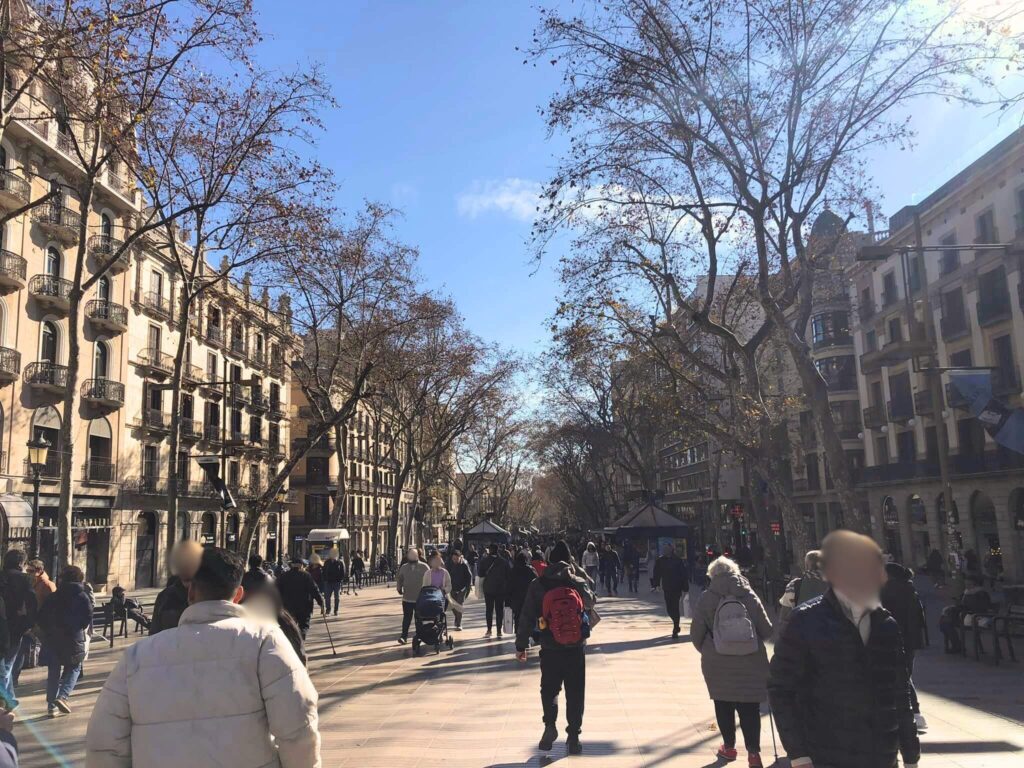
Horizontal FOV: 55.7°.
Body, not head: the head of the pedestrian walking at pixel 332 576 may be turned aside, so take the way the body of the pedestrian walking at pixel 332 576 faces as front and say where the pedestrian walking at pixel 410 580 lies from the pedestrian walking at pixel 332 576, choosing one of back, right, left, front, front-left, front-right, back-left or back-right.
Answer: front

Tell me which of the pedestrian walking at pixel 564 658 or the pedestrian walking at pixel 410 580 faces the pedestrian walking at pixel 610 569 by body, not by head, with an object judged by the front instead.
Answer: the pedestrian walking at pixel 564 658

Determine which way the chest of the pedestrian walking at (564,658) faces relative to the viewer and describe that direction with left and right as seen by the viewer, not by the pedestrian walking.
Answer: facing away from the viewer

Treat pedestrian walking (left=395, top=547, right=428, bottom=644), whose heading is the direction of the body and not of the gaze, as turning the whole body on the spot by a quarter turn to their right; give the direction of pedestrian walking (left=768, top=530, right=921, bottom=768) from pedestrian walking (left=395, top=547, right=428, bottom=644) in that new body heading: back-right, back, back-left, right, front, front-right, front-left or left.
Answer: left

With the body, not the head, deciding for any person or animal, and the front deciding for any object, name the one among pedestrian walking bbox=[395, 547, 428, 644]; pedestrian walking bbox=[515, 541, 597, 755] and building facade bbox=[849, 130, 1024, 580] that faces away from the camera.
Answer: pedestrian walking bbox=[515, 541, 597, 755]

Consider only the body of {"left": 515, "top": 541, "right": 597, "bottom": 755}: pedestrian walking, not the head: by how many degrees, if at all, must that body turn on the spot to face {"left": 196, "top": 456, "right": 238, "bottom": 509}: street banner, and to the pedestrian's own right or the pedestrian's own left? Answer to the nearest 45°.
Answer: approximately 45° to the pedestrian's own left

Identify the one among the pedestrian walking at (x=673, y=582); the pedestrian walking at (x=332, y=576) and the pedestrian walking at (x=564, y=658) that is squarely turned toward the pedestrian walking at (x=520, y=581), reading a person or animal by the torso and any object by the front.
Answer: the pedestrian walking at (x=564, y=658)

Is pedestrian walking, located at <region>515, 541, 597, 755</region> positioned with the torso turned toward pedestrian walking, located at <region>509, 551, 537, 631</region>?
yes

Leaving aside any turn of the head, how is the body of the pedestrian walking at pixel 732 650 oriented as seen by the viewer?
away from the camera
